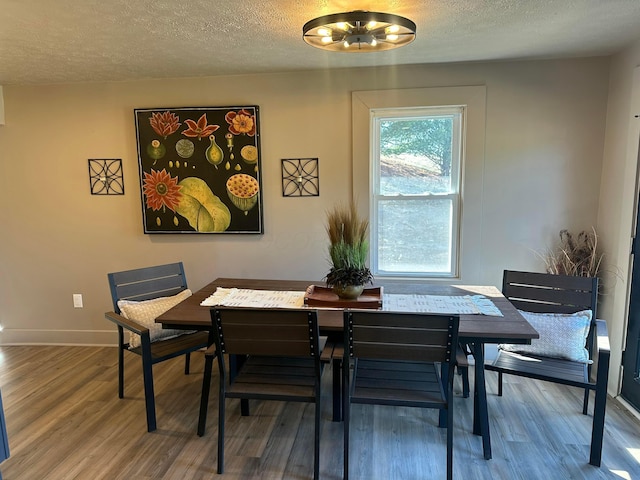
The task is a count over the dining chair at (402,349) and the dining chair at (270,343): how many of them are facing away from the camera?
2

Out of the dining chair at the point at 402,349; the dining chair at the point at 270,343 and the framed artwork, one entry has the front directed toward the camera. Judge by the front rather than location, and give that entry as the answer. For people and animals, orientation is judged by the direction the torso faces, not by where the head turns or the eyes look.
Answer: the framed artwork

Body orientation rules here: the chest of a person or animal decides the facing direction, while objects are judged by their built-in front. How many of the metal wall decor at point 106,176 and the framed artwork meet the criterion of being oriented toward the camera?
2

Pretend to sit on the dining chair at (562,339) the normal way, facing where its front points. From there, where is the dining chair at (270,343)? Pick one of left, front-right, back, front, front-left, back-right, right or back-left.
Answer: front

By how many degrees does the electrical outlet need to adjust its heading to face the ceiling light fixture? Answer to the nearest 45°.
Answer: approximately 45° to its left

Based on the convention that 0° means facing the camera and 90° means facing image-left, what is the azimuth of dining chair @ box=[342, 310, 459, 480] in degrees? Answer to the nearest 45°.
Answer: approximately 180°

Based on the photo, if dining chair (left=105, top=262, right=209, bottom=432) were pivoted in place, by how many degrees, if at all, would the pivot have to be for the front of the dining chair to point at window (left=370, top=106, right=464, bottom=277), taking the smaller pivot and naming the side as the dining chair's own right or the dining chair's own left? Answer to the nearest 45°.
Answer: approximately 45° to the dining chair's own left

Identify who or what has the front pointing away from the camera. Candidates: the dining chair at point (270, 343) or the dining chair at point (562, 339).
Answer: the dining chair at point (270, 343)

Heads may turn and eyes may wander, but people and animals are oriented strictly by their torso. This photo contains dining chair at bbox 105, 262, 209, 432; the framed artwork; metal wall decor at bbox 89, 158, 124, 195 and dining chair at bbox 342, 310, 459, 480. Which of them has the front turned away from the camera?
dining chair at bbox 342, 310, 459, 480

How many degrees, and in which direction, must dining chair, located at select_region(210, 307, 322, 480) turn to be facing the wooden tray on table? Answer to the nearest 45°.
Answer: approximately 45° to its right

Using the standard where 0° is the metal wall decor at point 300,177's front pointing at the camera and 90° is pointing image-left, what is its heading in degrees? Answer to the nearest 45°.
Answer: approximately 0°

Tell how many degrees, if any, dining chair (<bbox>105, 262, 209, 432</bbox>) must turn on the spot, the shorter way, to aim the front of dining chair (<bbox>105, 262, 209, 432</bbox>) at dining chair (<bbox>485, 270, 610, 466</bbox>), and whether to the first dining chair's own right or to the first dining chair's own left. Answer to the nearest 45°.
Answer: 0° — it already faces it

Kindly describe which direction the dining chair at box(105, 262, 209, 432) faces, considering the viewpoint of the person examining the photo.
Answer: facing the viewer and to the right of the viewer

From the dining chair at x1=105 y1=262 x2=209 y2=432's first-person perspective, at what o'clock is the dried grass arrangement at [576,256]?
The dried grass arrangement is roughly at 11 o'clock from the dining chair.

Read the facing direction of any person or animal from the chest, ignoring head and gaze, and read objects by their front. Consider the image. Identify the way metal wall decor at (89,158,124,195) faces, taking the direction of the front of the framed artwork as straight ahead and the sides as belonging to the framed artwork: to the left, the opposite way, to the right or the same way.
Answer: the same way

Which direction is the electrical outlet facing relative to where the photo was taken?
toward the camera

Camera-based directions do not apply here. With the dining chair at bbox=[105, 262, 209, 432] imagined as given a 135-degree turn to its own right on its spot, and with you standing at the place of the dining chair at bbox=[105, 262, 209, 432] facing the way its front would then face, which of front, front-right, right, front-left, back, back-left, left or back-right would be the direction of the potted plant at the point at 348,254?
back-left
